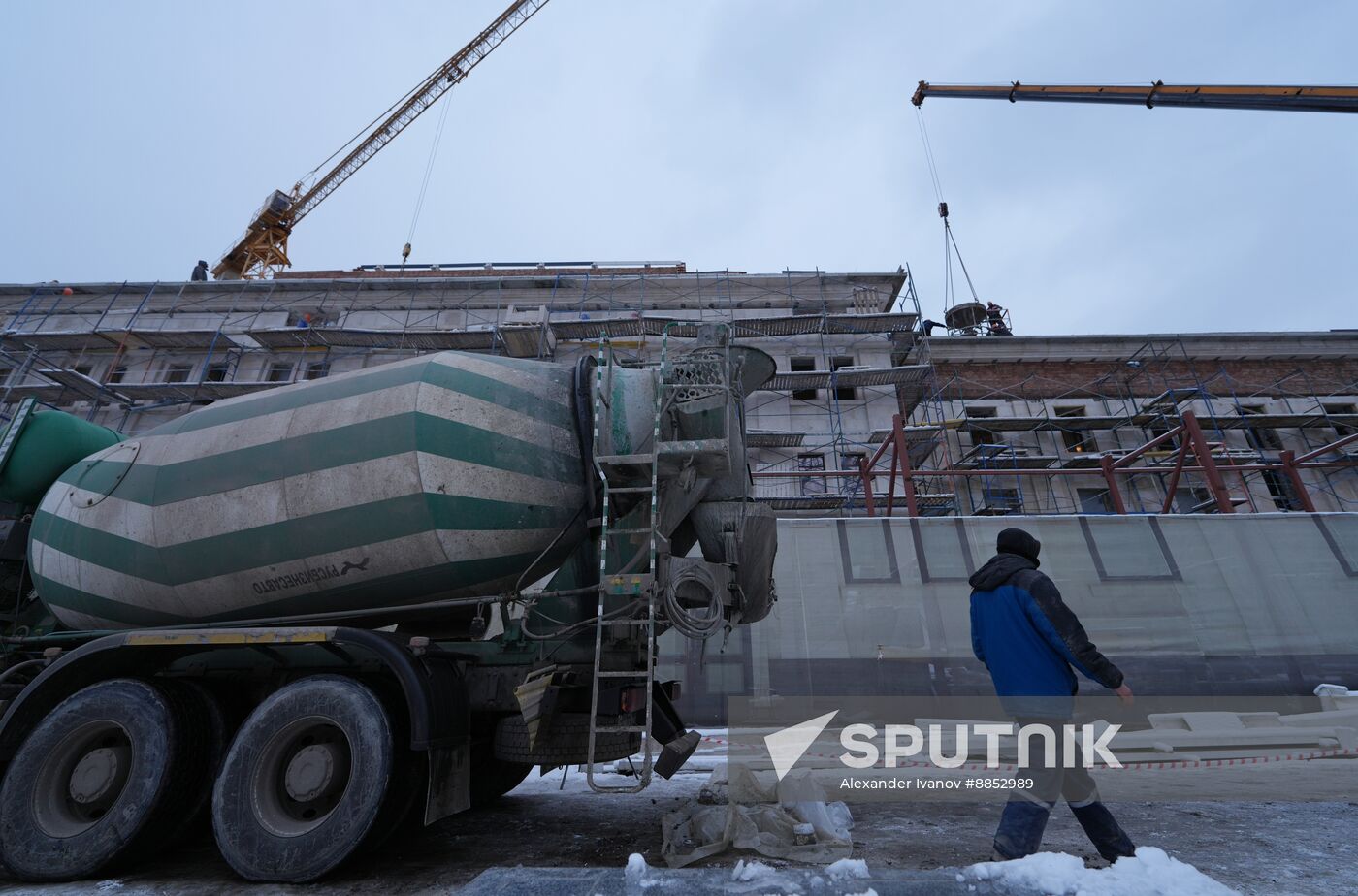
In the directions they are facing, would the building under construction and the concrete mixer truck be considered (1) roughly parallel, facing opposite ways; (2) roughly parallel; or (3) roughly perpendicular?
roughly perpendicular

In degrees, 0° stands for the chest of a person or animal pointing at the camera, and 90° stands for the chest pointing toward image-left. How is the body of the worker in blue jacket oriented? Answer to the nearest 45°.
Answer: approximately 225°

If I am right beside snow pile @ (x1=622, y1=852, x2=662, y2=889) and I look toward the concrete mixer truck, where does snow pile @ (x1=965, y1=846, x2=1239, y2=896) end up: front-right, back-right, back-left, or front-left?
back-right

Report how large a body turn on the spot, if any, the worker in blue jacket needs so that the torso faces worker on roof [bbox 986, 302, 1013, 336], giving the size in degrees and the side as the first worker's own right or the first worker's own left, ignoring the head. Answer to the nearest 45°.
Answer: approximately 45° to the first worker's own left

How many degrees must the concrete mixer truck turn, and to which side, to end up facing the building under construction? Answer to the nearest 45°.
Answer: approximately 90° to its right

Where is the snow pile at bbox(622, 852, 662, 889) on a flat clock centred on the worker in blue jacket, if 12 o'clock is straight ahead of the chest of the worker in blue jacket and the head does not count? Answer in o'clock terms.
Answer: The snow pile is roughly at 6 o'clock from the worker in blue jacket.

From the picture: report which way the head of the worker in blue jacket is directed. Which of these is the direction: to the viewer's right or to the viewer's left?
to the viewer's right

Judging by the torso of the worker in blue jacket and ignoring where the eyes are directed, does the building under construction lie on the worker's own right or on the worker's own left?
on the worker's own left

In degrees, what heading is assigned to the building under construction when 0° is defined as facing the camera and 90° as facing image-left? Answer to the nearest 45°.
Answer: approximately 0°

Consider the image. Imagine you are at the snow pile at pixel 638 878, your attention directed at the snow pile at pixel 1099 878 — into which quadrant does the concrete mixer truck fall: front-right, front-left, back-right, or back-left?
back-left

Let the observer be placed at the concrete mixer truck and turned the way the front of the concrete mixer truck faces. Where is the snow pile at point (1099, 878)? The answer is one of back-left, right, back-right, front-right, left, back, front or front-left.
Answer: back
